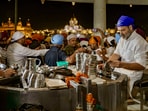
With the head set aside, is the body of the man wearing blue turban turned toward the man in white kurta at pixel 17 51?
no

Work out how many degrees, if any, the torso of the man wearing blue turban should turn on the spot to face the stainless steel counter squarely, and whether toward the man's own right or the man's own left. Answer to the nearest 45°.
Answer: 0° — they already face it

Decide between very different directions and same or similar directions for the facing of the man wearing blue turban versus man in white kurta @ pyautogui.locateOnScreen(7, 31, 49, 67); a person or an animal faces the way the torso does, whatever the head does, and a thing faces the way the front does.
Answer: very different directions

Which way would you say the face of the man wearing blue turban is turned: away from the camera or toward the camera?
toward the camera

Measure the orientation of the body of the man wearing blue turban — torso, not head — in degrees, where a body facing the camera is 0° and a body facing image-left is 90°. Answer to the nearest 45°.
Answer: approximately 45°

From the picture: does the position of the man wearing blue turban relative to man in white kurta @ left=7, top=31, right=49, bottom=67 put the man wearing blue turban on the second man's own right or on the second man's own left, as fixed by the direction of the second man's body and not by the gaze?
on the second man's own right
